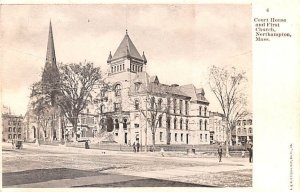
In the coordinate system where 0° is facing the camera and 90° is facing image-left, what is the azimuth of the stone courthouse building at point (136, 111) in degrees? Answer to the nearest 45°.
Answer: approximately 45°

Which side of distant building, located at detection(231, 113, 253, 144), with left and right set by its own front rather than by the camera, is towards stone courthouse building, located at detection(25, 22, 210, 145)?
right

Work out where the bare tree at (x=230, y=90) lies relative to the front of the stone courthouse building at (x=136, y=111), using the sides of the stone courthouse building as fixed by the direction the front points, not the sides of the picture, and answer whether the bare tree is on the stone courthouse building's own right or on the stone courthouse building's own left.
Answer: on the stone courthouse building's own left

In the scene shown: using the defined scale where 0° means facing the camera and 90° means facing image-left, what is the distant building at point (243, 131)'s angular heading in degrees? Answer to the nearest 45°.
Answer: approximately 0°

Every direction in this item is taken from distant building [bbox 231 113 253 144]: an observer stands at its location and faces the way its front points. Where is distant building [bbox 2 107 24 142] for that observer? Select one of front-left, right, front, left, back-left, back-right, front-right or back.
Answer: right

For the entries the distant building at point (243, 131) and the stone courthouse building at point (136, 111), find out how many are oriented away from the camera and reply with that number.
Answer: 0
